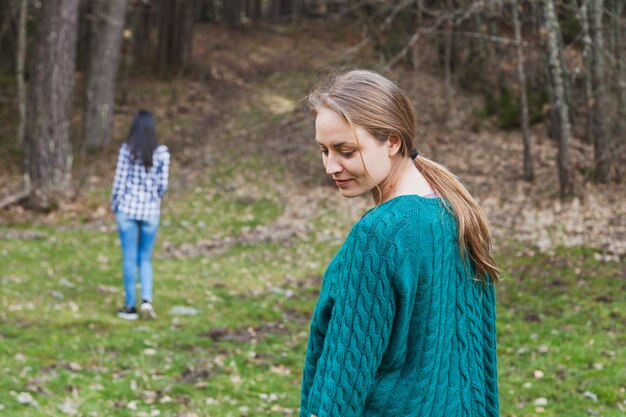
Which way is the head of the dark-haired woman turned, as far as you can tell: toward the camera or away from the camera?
away from the camera

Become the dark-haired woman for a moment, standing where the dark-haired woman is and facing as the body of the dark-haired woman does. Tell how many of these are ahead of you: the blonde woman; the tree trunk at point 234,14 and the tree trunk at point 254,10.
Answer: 2

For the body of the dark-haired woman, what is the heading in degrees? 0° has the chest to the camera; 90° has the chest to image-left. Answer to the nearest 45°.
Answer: approximately 180°

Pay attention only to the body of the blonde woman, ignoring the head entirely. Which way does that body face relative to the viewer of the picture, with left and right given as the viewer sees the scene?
facing away from the viewer and to the left of the viewer

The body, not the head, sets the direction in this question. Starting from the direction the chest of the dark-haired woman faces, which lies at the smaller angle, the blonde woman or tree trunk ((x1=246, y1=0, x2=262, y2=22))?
the tree trunk

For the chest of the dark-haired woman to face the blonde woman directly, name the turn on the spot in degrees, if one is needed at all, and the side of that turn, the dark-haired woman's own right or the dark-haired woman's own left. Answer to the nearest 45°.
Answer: approximately 180°

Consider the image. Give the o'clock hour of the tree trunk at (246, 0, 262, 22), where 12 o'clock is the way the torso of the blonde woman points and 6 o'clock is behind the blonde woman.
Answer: The tree trunk is roughly at 1 o'clock from the blonde woman.

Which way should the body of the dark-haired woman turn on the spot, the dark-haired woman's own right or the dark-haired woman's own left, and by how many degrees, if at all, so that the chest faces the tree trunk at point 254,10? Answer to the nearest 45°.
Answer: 0° — they already face it
